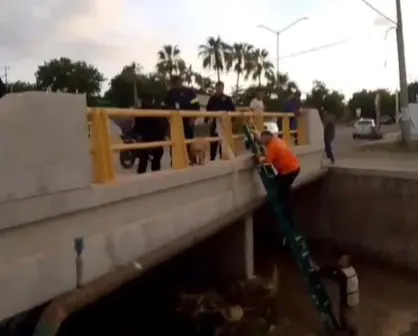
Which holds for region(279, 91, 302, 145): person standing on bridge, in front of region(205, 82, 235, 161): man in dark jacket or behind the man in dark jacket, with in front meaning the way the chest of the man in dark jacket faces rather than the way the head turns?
behind

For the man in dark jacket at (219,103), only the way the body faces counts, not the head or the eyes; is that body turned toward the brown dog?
yes

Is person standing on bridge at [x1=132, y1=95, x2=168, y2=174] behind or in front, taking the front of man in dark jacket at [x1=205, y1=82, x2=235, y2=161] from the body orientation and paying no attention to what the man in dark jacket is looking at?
in front

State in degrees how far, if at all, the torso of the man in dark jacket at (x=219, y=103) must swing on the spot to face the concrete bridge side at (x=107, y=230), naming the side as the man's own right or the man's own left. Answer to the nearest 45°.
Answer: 0° — they already face it

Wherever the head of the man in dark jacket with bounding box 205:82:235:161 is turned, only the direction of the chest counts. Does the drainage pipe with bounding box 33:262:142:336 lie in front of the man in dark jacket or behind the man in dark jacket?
in front

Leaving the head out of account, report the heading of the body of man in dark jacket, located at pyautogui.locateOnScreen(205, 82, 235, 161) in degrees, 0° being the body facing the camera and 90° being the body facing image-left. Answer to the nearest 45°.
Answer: approximately 0°

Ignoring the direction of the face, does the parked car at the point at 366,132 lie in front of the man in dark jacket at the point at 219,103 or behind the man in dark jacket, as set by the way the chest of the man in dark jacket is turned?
behind

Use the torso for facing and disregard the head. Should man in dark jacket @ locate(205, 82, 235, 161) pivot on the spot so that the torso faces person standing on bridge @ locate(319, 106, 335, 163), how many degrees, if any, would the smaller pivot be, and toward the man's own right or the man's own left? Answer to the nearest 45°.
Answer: approximately 135° to the man's own left
